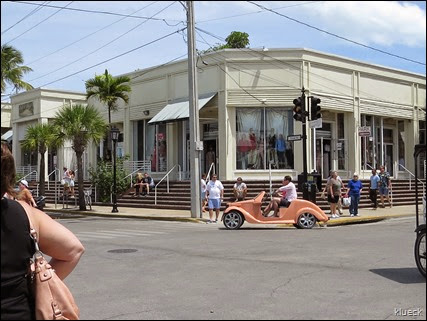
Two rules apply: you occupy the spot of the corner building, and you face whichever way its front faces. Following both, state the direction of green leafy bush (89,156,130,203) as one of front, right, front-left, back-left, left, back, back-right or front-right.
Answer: right

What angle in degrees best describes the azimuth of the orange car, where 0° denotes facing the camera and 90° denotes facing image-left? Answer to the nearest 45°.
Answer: approximately 90°

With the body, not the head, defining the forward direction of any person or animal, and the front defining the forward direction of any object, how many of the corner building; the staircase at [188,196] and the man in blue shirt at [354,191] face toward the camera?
3

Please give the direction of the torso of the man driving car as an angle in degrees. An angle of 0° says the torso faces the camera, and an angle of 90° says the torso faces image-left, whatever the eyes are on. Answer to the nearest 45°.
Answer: approximately 90°

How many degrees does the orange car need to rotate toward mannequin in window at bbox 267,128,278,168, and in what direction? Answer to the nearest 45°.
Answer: approximately 90° to its right

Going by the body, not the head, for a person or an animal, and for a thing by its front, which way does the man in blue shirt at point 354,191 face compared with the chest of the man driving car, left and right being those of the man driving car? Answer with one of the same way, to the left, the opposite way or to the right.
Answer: to the left

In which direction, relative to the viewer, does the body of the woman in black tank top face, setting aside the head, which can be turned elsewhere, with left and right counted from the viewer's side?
facing away from the viewer

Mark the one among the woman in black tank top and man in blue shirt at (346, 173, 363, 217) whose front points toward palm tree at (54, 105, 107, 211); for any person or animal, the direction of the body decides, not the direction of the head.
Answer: the woman in black tank top

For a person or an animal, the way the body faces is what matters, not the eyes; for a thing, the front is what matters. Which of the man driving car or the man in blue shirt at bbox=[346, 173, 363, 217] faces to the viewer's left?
the man driving car

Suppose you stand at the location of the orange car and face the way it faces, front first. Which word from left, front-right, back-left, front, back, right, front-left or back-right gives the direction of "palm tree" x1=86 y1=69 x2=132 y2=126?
front-right

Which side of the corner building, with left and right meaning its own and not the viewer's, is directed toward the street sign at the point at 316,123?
front
